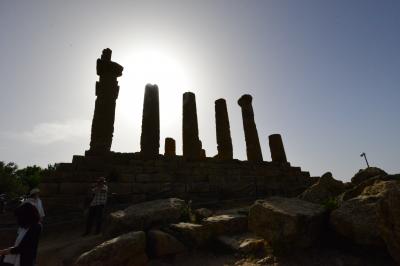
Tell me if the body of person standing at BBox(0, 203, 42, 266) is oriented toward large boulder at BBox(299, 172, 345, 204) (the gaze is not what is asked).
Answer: no

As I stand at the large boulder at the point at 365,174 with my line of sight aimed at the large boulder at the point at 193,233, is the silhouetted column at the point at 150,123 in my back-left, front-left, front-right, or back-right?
front-right

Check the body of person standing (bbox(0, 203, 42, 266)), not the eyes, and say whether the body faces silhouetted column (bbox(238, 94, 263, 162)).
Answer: no

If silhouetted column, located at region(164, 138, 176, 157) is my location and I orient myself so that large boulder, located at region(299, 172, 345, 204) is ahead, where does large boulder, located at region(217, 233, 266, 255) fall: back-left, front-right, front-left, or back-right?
front-right
